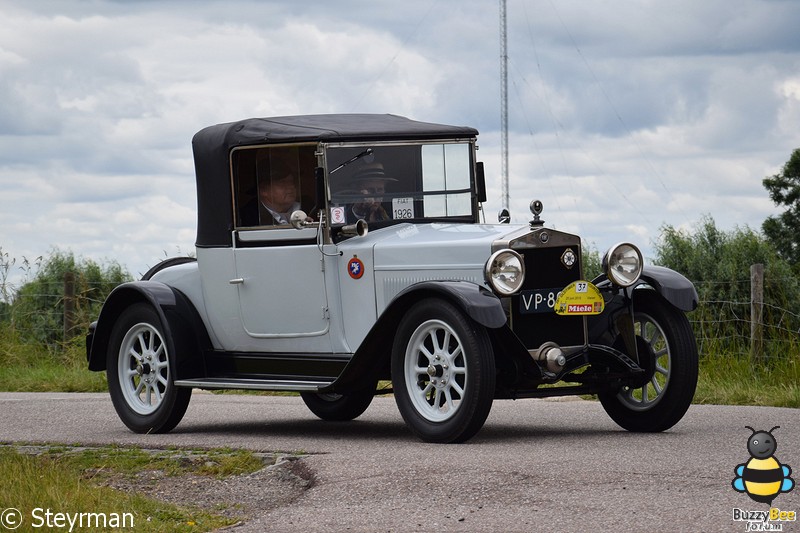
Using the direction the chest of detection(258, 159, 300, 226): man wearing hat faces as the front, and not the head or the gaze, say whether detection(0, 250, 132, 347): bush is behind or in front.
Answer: behind

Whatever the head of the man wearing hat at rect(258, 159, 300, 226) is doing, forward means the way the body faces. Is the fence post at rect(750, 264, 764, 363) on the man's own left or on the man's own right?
on the man's own left

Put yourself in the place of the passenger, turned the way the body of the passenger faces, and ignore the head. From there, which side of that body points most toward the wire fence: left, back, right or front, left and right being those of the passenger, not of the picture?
left

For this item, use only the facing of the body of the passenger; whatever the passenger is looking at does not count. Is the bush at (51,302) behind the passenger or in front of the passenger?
behind

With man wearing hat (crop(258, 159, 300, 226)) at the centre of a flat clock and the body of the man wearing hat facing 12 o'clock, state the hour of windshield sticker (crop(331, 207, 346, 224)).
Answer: The windshield sticker is roughly at 12 o'clock from the man wearing hat.

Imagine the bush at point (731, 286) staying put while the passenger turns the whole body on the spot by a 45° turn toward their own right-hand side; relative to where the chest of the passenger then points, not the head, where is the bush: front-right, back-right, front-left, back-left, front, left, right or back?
back-left

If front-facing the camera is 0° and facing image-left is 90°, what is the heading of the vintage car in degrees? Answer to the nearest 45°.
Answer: approximately 315°
